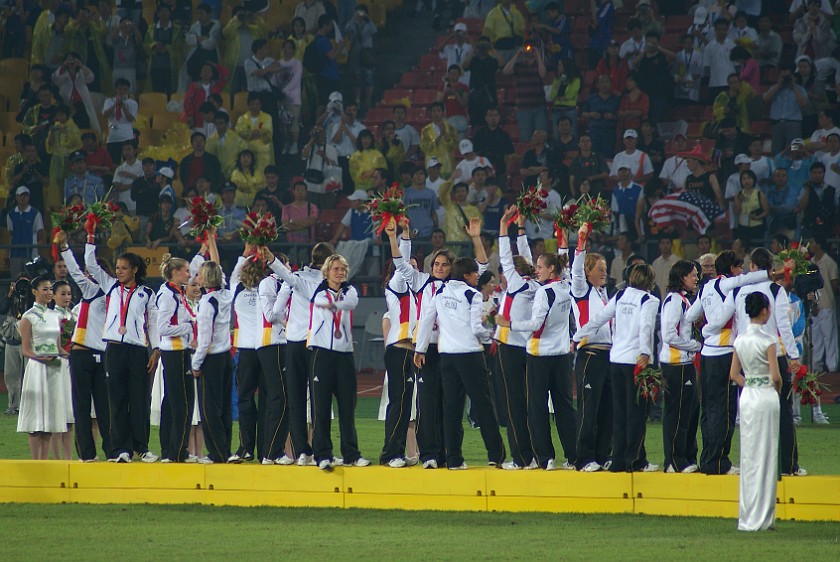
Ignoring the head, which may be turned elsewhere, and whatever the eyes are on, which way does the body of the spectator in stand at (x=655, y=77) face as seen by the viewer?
toward the camera

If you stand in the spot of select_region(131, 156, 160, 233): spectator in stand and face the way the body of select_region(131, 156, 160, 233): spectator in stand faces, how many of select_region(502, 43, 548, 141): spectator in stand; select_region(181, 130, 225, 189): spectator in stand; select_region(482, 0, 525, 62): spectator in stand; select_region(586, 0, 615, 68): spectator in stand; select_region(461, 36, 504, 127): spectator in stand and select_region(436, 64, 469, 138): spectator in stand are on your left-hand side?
6

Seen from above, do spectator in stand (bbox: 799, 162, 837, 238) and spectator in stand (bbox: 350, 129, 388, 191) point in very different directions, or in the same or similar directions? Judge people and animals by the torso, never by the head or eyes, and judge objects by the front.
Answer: same or similar directions

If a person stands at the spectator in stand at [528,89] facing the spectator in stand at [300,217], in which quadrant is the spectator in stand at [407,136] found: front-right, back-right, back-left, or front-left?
front-right

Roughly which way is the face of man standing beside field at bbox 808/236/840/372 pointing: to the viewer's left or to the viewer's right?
to the viewer's left

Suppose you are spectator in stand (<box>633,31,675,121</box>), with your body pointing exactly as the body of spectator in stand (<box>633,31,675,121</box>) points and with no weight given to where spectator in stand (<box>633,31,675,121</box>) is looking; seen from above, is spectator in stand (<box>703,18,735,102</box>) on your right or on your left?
on your left

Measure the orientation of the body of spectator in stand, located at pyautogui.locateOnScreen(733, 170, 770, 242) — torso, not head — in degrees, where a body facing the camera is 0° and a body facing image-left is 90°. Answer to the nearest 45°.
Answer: approximately 0°

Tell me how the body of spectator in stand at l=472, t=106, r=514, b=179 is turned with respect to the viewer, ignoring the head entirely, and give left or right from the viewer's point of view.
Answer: facing the viewer

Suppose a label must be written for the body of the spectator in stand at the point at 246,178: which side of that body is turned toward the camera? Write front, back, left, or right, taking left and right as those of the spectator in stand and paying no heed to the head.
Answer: front

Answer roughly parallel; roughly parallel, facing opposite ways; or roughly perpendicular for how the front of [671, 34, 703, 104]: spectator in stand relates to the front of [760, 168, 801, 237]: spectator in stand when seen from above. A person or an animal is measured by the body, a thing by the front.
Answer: roughly parallel

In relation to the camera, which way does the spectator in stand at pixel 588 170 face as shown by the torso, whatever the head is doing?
toward the camera

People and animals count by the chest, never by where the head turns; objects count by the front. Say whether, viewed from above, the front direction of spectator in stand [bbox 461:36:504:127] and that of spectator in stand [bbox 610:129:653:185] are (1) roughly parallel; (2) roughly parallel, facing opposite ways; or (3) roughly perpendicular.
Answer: roughly parallel

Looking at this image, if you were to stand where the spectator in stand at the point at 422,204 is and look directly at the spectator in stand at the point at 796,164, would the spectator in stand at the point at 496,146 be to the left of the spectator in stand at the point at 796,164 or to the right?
left

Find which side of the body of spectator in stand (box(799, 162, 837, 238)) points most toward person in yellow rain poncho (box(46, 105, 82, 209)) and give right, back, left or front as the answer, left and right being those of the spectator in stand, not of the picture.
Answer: right

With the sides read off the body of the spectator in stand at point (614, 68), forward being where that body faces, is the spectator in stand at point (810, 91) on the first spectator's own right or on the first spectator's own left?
on the first spectator's own left

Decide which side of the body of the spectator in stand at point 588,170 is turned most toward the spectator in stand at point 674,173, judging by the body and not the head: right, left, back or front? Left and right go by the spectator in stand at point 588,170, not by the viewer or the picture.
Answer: left
